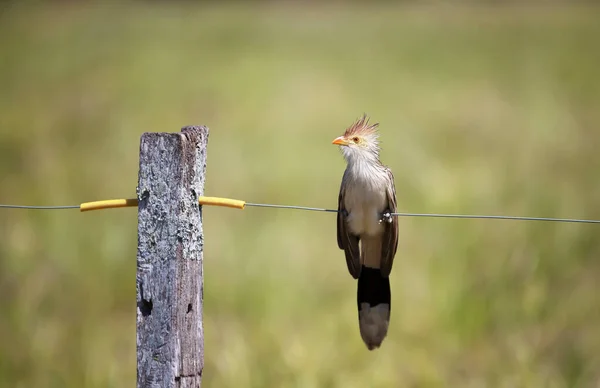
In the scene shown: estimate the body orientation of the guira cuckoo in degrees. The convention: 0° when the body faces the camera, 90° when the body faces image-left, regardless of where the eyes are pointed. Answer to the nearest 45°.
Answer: approximately 0°

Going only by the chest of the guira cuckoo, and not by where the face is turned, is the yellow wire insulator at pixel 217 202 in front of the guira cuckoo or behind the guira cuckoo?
in front

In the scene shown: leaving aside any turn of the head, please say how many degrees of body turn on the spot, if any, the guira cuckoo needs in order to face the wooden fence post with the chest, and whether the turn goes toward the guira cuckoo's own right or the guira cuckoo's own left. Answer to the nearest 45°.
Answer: approximately 45° to the guira cuckoo's own right
